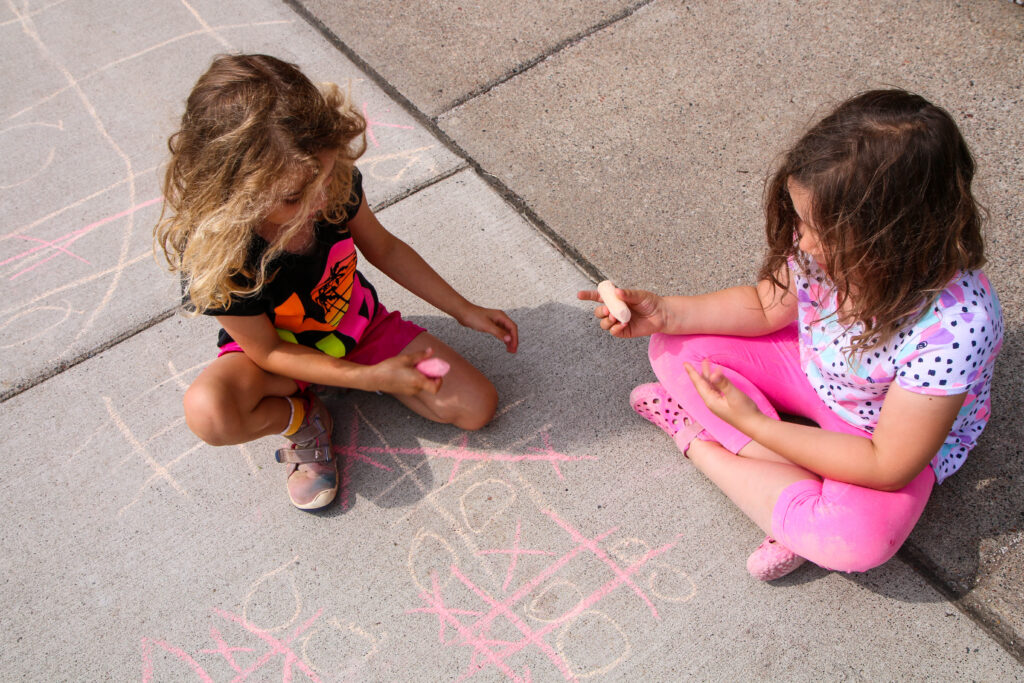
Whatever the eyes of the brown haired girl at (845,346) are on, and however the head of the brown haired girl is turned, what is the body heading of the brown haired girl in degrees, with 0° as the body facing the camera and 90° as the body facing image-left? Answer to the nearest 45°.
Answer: approximately 45°

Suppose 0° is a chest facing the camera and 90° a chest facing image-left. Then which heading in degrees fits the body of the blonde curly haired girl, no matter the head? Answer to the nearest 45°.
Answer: approximately 315°

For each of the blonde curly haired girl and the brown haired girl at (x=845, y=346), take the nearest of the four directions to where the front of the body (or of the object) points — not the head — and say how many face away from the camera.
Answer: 0

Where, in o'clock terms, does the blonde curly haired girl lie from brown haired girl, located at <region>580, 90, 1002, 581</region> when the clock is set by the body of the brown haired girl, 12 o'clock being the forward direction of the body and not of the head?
The blonde curly haired girl is roughly at 1 o'clock from the brown haired girl.

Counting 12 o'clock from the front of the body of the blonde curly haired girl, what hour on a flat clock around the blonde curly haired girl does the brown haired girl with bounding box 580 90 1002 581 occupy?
The brown haired girl is roughly at 11 o'clock from the blonde curly haired girl.

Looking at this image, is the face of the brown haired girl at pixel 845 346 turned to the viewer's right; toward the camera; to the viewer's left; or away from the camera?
to the viewer's left
